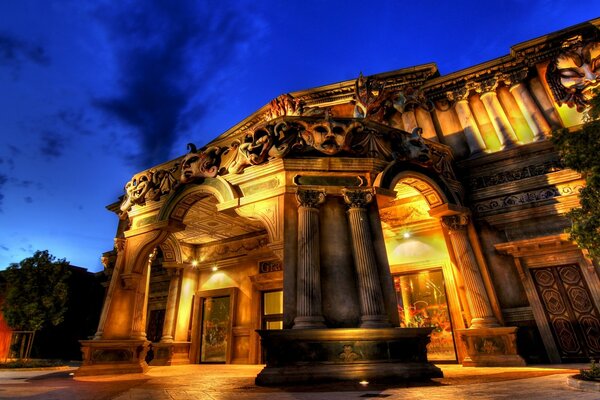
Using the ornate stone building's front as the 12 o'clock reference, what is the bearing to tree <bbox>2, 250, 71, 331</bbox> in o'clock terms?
The tree is roughly at 2 o'clock from the ornate stone building.

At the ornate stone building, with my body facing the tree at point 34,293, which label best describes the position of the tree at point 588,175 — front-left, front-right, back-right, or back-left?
back-left

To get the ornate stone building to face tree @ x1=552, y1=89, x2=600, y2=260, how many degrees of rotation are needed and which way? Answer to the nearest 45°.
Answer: approximately 90° to its left

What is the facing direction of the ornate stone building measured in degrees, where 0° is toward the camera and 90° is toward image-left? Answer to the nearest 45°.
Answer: approximately 45°
